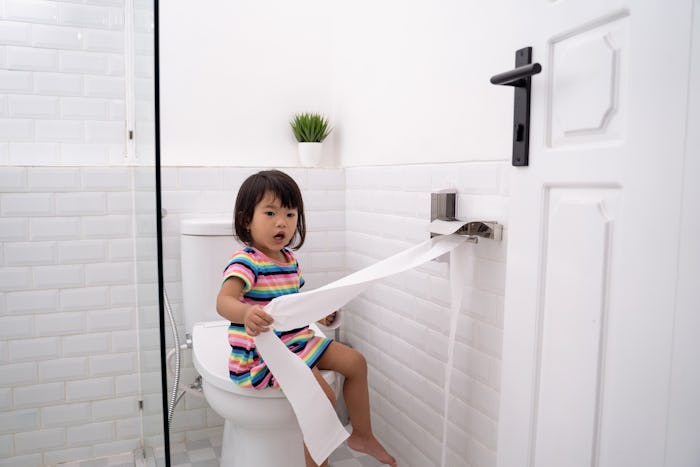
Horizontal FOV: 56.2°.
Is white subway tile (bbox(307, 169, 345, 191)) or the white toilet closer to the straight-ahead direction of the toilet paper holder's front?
the white toilet

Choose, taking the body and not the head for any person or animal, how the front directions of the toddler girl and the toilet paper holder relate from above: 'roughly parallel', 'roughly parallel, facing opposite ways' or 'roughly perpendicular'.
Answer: roughly perpendicular

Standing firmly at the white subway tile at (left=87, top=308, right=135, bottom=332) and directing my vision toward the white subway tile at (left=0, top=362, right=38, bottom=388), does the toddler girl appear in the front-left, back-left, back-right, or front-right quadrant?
back-left

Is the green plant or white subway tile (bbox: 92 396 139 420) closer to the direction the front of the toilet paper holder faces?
the white subway tile

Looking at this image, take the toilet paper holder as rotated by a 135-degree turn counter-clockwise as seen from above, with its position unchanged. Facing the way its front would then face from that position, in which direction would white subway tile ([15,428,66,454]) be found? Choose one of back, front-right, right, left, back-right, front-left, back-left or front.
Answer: back

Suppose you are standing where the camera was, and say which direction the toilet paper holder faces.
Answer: facing the viewer and to the left of the viewer

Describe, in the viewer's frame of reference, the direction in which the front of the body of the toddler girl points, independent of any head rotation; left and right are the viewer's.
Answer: facing the viewer and to the right of the viewer

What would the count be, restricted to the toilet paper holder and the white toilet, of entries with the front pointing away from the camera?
0
